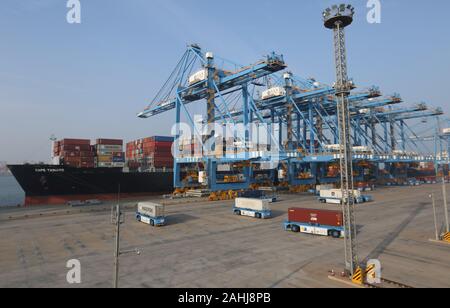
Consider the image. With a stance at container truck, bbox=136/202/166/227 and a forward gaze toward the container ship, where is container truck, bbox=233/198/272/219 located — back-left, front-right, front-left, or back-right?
back-right

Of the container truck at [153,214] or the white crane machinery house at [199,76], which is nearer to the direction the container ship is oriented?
the container truck

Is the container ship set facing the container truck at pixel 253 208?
no

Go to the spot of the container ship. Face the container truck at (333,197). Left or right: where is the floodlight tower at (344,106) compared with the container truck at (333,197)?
right

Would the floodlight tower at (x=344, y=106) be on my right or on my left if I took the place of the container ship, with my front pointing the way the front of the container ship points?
on my left

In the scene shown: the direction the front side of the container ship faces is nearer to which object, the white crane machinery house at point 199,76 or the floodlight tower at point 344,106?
the floodlight tower

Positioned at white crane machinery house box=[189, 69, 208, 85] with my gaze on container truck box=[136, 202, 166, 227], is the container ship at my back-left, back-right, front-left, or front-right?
front-right

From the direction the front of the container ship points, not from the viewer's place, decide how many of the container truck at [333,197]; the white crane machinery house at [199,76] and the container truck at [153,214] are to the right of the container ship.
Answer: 0

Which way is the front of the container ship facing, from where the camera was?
facing the viewer and to the left of the viewer

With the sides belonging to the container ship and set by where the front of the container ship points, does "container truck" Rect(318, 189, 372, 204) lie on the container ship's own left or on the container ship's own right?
on the container ship's own left

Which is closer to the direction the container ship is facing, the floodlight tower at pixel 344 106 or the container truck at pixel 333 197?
the floodlight tower

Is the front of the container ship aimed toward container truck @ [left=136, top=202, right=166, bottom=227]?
no

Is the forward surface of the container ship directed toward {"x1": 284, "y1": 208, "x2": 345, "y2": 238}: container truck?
no

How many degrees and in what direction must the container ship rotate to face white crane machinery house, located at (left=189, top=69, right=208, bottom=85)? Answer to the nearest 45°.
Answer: approximately 135° to its left
